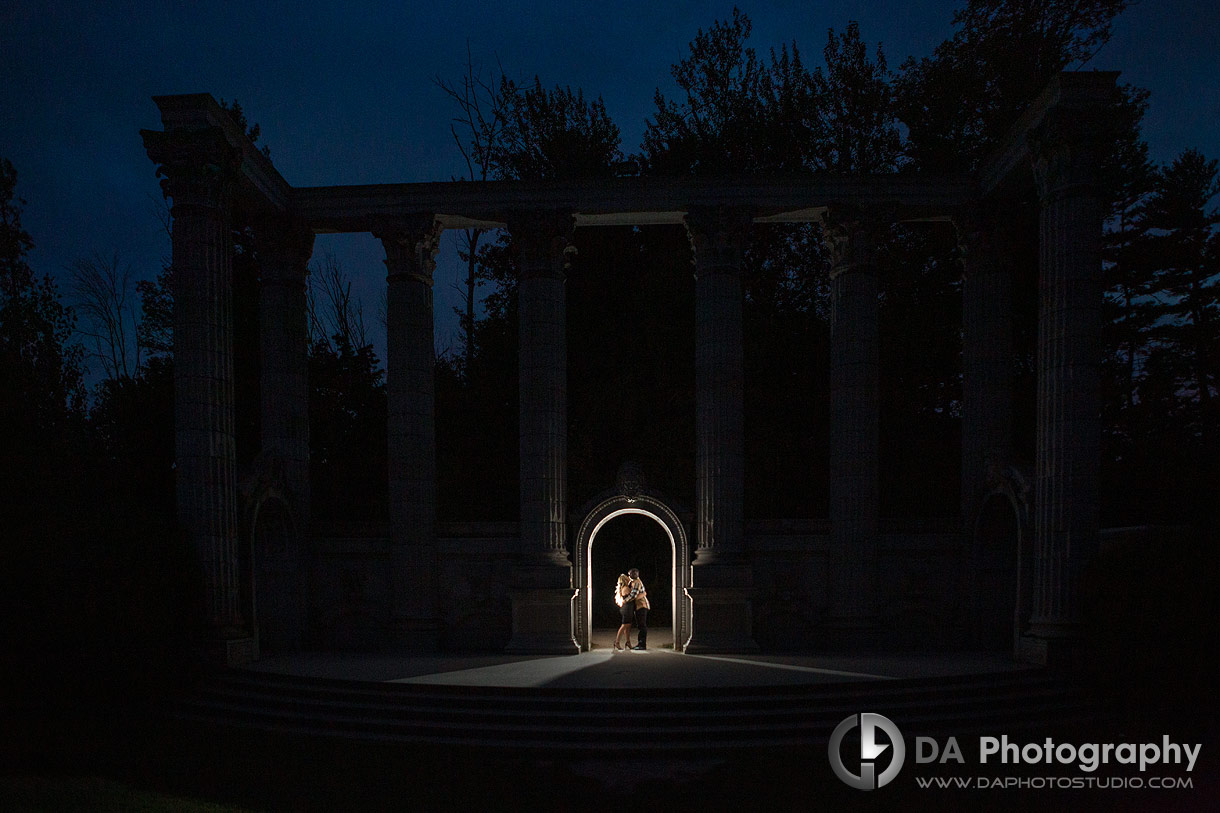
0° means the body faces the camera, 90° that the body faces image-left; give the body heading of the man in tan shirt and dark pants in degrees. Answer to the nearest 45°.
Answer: approximately 90°
